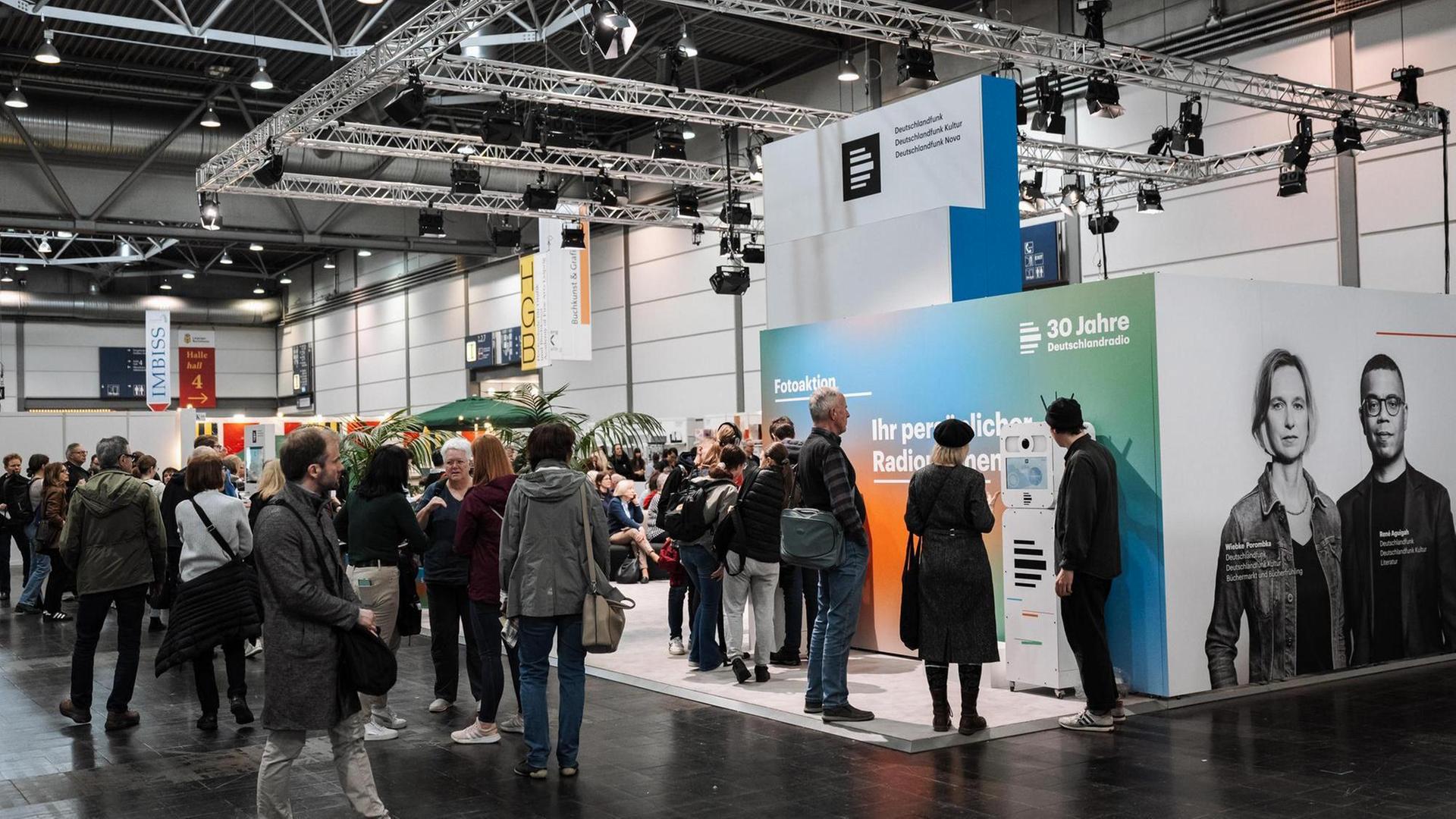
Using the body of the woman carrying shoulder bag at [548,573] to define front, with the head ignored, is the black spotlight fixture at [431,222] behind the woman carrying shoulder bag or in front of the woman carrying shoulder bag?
in front

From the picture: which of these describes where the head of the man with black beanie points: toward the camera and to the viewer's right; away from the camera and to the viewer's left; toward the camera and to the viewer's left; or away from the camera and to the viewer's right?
away from the camera and to the viewer's left

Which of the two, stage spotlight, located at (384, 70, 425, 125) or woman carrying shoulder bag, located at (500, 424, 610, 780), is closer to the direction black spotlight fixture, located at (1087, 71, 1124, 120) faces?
the woman carrying shoulder bag

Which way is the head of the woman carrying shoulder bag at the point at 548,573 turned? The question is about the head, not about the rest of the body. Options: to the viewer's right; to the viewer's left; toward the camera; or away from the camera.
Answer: away from the camera

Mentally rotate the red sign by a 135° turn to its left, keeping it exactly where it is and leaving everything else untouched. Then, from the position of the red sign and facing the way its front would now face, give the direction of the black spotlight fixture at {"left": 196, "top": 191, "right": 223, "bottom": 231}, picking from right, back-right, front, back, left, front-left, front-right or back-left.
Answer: back-right

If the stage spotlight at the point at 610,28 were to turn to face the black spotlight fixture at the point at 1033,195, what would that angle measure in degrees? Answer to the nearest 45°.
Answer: approximately 90° to its left

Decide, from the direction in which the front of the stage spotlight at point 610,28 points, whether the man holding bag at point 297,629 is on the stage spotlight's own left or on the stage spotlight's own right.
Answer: on the stage spotlight's own right

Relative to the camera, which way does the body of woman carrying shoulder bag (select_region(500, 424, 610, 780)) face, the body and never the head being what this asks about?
away from the camera

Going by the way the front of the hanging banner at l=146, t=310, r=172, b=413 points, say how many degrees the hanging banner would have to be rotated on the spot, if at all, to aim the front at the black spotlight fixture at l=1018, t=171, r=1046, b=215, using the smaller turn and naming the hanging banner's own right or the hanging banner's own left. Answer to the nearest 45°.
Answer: approximately 45° to the hanging banner's own left

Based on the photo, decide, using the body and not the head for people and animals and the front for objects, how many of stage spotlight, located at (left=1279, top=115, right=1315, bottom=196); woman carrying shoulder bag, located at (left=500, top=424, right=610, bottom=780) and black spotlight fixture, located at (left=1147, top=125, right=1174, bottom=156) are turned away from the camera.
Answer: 1

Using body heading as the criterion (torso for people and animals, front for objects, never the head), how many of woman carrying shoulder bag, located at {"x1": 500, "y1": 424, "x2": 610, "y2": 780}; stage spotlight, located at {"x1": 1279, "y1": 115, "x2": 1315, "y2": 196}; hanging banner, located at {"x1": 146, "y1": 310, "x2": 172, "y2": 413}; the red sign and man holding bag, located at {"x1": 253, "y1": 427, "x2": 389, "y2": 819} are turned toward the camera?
2

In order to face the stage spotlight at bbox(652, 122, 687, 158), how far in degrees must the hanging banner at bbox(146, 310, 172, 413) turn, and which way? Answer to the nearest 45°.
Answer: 0° — it already faces it

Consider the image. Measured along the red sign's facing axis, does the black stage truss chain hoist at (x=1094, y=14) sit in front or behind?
in front

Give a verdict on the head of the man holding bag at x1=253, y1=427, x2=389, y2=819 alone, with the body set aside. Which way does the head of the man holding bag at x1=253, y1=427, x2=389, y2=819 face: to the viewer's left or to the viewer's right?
to the viewer's right

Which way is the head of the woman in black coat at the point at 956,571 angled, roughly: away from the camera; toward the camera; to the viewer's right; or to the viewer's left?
away from the camera

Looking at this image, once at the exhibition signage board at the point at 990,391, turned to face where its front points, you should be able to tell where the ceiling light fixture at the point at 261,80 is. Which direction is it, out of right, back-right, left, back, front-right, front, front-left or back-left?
right
